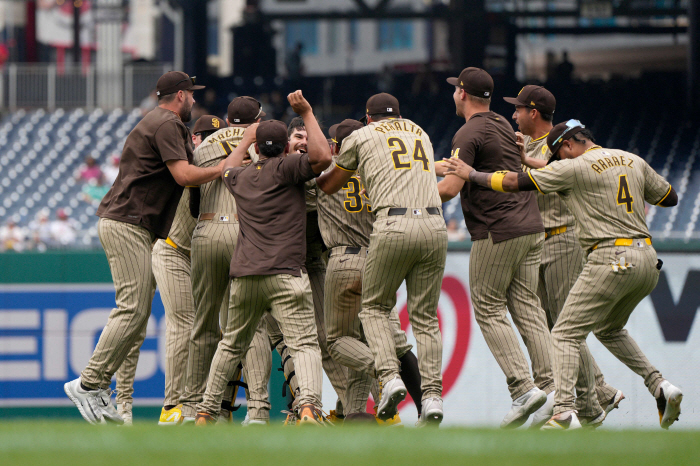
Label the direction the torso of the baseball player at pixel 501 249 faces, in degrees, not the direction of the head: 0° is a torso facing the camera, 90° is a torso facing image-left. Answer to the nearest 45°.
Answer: approximately 135°

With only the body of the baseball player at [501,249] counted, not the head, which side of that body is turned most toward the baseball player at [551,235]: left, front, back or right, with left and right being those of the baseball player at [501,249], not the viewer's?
right

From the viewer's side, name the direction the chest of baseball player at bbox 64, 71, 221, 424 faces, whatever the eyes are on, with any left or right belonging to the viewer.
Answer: facing away from the viewer and to the right of the viewer

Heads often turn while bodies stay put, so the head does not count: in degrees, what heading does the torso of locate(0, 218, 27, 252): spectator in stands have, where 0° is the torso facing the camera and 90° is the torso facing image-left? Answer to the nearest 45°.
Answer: approximately 0°

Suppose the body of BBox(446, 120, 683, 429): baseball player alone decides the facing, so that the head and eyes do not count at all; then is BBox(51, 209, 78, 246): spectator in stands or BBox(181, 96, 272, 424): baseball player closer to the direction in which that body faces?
the spectator in stands

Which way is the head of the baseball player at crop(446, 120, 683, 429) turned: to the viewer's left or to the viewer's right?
to the viewer's left

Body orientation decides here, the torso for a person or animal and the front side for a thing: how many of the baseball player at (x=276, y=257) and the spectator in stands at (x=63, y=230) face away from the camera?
1

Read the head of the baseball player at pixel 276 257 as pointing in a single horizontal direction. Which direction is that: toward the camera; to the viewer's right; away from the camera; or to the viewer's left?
away from the camera

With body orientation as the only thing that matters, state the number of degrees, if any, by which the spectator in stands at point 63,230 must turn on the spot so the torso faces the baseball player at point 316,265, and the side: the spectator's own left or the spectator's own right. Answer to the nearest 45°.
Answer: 0° — they already face them

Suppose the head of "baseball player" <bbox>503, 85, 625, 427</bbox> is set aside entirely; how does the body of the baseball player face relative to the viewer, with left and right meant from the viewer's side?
facing to the left of the viewer

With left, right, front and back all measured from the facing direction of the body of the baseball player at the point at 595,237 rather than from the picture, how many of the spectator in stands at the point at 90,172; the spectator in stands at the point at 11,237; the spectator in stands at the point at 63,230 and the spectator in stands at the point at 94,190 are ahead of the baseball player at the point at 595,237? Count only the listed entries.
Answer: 4

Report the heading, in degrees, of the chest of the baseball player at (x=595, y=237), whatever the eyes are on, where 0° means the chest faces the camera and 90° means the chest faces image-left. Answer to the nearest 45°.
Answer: approximately 135°

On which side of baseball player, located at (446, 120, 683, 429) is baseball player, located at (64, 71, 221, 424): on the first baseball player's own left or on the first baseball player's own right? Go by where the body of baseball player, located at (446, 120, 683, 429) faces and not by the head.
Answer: on the first baseball player's own left
